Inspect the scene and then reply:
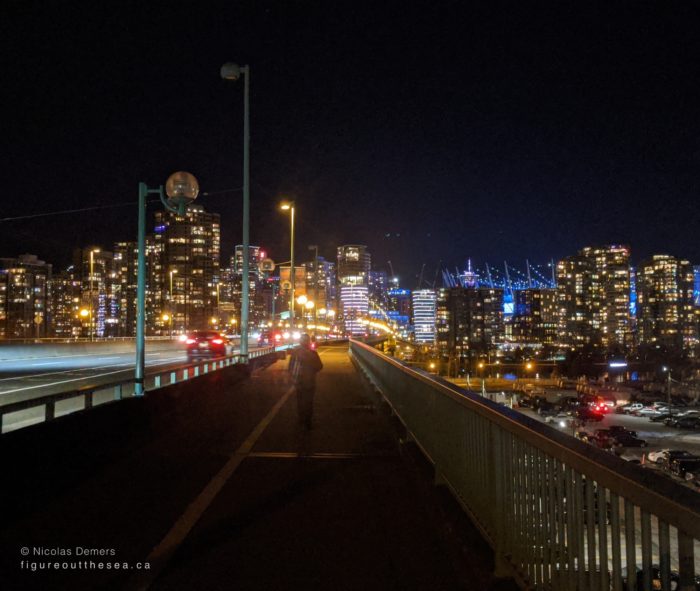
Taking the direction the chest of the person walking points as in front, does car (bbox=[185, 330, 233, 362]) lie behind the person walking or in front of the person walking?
in front

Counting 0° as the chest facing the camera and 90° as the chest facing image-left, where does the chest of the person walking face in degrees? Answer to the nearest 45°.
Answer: approximately 180°

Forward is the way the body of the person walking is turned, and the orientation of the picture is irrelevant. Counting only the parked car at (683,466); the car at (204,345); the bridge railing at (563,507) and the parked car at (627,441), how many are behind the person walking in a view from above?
1

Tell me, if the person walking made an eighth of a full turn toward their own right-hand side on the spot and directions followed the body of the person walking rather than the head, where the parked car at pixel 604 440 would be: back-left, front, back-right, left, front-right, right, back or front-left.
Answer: front

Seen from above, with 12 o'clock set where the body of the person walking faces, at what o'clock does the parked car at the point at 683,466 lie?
The parked car is roughly at 2 o'clock from the person walking.

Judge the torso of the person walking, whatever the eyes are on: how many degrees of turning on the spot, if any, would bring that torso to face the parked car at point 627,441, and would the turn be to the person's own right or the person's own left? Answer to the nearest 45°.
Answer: approximately 45° to the person's own right
